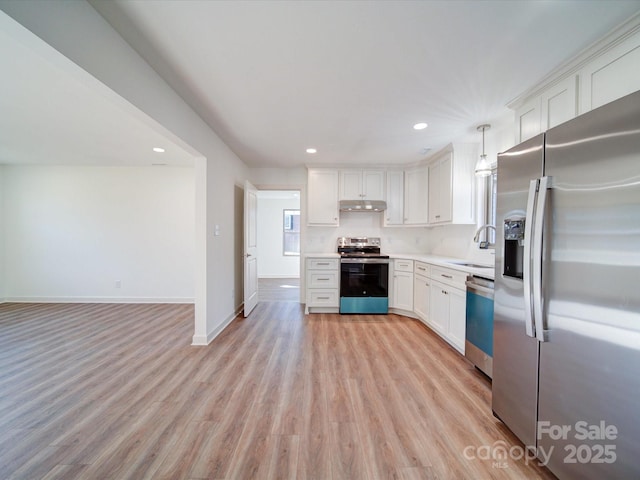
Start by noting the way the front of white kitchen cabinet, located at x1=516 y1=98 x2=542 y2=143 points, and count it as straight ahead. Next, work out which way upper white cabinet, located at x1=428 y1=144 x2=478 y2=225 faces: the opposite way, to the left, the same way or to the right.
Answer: the same way

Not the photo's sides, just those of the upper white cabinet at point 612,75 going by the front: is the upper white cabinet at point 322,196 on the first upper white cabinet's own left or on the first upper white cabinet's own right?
on the first upper white cabinet's own right

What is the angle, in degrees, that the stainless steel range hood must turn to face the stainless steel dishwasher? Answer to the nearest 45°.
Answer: approximately 45° to its left

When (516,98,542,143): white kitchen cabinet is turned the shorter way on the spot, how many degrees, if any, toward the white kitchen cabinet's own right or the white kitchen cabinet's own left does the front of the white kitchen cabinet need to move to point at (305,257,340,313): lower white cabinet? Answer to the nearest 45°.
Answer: approximately 45° to the white kitchen cabinet's own right

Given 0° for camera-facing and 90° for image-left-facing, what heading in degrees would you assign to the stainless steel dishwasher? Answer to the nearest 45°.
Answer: approximately 45°

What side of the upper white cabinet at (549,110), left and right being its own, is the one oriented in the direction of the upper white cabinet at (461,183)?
right

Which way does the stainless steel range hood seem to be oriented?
toward the camera

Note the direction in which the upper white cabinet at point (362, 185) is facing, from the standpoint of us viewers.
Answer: facing the viewer

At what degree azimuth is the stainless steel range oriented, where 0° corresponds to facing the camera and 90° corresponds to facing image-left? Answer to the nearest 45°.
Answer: approximately 0°

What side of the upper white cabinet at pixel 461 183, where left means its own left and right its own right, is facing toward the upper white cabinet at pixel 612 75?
left

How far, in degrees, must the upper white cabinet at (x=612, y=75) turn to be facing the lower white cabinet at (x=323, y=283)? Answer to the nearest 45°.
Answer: approximately 45° to its right

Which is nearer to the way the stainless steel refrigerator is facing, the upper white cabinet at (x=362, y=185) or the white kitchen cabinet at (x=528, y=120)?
the upper white cabinet

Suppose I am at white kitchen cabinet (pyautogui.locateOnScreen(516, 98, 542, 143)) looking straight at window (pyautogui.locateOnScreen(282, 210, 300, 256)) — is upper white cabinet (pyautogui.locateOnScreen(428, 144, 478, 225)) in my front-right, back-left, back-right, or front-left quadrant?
front-right

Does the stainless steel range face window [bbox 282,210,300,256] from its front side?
no

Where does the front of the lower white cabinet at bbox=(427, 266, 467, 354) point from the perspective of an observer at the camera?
facing the viewer and to the left of the viewer

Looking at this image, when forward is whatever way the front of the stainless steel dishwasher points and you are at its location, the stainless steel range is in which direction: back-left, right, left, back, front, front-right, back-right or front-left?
right

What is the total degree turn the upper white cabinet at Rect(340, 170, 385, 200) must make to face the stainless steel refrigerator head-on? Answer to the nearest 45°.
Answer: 0° — it already faces it

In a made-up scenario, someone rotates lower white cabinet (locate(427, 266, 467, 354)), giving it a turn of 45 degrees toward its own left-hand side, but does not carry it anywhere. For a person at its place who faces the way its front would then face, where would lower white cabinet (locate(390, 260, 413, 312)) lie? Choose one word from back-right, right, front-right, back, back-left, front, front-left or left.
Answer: back-right

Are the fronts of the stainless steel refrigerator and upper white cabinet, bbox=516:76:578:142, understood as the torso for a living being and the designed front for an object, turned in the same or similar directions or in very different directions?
same or similar directions
